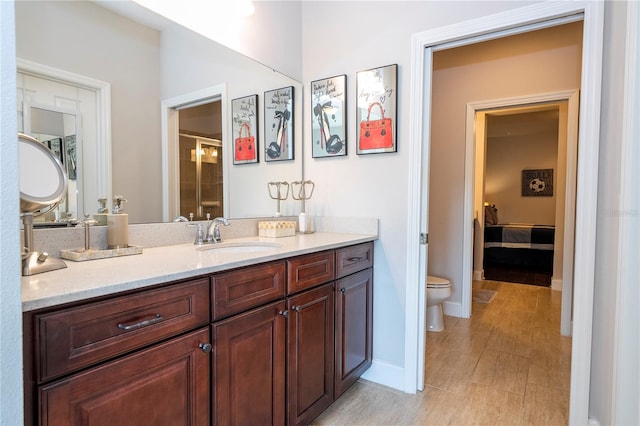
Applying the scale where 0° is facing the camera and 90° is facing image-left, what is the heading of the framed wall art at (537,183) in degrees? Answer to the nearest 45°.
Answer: approximately 0°

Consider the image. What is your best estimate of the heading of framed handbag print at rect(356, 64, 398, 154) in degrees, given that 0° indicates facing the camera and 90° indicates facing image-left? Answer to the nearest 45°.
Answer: approximately 45°

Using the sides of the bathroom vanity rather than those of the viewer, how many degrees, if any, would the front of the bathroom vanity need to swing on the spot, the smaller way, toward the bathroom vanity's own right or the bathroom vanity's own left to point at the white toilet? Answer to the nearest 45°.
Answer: approximately 90° to the bathroom vanity's own left

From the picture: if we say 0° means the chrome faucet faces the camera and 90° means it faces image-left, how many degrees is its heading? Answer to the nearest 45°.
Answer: approximately 315°

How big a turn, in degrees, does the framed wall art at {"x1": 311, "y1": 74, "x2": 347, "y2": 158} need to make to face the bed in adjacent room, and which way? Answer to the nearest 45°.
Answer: approximately 180°

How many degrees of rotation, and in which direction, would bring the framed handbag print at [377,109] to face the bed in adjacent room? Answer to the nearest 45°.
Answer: approximately 180°

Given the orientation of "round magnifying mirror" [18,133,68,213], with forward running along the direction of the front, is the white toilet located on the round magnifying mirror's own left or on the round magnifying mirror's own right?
on the round magnifying mirror's own left

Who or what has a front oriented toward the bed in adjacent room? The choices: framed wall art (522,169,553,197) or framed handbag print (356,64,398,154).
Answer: the framed wall art
